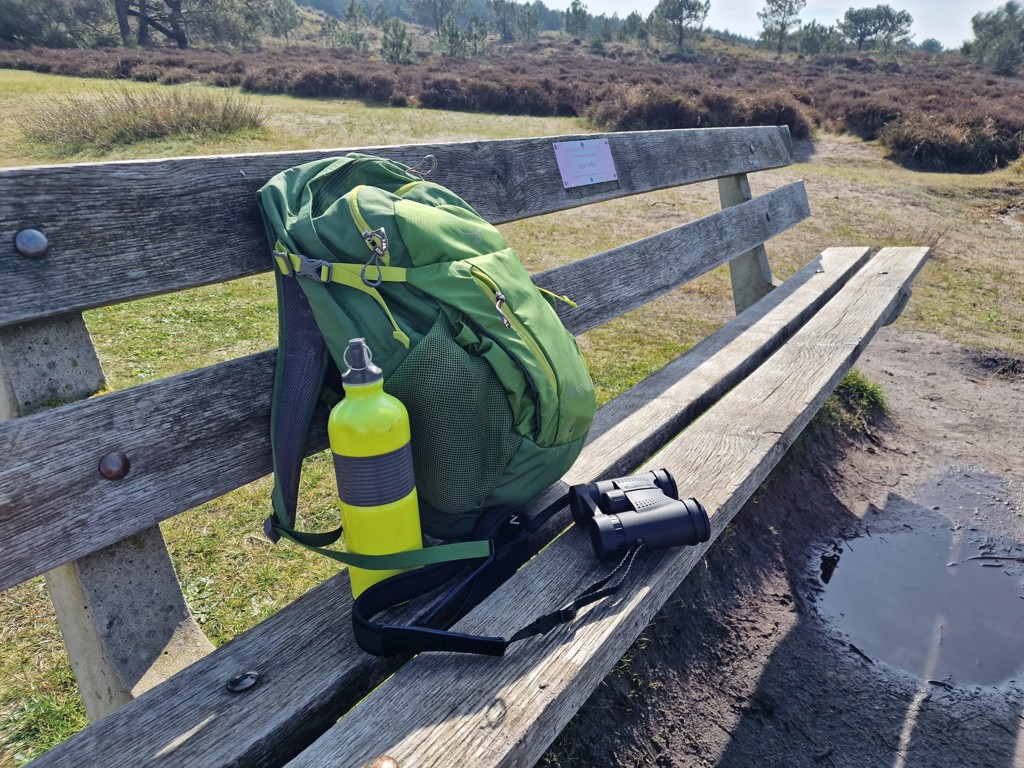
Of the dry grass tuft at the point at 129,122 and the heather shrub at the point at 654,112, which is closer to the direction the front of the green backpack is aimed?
the heather shrub

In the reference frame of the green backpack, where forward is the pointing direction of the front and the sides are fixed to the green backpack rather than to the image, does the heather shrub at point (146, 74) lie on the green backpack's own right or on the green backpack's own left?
on the green backpack's own left

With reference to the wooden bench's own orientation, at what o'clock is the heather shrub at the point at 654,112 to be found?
The heather shrub is roughly at 8 o'clock from the wooden bench.

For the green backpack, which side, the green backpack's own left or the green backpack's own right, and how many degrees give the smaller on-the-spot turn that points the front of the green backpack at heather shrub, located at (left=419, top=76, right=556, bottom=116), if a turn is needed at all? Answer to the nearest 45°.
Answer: approximately 90° to the green backpack's own left

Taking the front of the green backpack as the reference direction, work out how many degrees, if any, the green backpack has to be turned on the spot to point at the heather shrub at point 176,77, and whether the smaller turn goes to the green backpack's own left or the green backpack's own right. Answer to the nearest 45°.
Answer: approximately 90° to the green backpack's own left

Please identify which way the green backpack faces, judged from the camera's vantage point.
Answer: facing to the right of the viewer

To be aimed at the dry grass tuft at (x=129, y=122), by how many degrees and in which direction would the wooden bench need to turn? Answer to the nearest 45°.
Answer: approximately 135° to its left

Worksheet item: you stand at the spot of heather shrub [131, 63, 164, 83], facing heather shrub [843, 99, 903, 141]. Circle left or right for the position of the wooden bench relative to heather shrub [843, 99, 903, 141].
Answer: right

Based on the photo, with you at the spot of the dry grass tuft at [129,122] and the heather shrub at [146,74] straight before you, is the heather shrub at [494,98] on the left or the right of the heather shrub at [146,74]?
right

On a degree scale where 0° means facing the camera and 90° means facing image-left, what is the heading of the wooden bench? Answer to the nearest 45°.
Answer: approximately 315°
